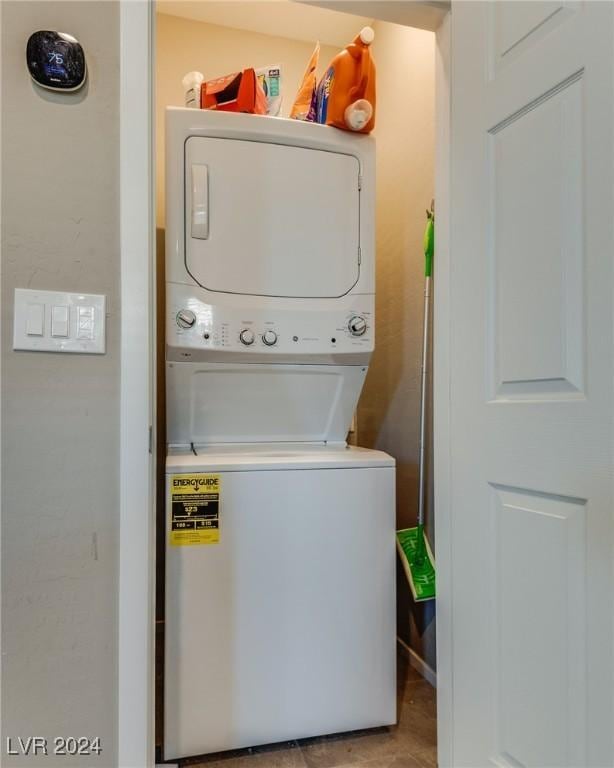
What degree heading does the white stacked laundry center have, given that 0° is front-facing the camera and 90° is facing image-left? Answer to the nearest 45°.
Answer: approximately 0°

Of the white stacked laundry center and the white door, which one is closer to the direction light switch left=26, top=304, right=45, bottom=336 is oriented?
the white door

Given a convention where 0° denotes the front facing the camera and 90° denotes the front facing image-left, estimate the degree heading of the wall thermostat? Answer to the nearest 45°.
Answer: approximately 0°

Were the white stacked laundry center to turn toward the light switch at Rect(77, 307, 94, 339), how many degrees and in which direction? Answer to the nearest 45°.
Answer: approximately 45° to its right

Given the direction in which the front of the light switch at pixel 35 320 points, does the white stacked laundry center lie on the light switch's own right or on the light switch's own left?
on the light switch's own left

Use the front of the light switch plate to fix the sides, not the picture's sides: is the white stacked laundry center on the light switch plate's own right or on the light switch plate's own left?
on the light switch plate's own left

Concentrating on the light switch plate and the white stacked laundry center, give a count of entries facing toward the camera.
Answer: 2

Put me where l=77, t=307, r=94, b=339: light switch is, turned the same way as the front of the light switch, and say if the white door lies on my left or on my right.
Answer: on my left
